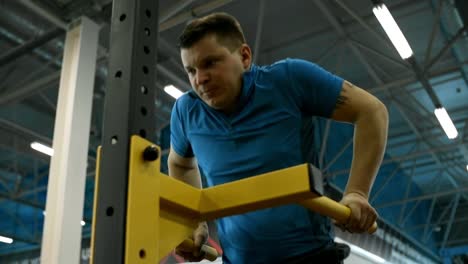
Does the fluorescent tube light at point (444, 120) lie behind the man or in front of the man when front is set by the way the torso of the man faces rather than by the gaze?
behind

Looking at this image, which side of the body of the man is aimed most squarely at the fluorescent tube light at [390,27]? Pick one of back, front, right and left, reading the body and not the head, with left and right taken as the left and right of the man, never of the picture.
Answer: back

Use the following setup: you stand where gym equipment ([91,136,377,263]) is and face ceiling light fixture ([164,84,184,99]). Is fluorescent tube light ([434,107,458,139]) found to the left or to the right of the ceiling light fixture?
right

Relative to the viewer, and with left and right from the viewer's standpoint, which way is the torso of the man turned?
facing the viewer and to the left of the viewer

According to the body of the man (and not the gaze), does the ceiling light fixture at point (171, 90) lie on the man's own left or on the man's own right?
on the man's own right
